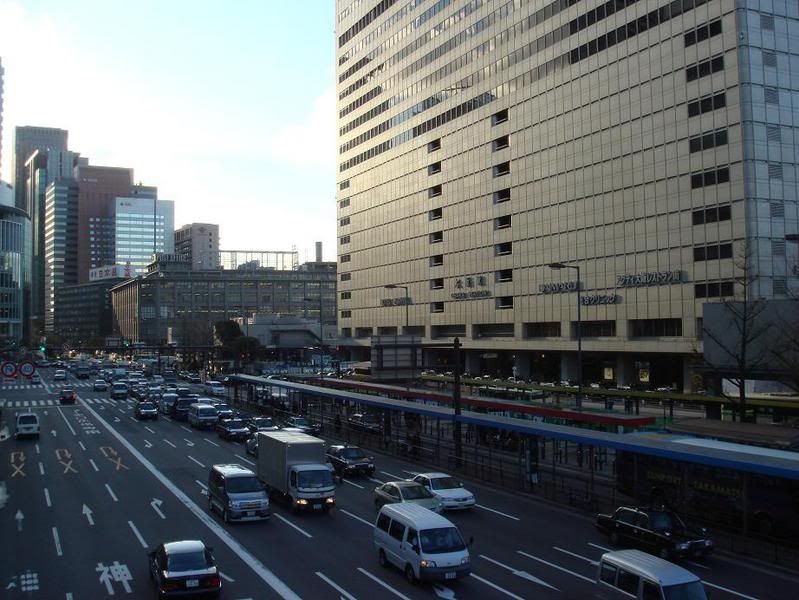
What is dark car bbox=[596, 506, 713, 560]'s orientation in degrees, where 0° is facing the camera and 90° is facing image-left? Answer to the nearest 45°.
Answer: approximately 315°

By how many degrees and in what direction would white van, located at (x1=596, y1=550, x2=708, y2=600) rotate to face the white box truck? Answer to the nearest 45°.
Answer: approximately 180°

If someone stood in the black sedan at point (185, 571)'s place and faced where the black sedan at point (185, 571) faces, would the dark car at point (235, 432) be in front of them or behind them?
in front

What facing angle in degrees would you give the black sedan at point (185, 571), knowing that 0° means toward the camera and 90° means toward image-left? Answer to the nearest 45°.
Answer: approximately 180°

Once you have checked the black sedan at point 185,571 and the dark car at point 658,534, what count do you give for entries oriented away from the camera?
1

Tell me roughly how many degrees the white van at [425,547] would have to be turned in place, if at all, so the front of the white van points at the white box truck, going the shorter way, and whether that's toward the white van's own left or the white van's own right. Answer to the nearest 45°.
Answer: approximately 180°

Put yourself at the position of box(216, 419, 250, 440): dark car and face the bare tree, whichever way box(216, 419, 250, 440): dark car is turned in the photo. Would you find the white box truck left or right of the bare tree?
right

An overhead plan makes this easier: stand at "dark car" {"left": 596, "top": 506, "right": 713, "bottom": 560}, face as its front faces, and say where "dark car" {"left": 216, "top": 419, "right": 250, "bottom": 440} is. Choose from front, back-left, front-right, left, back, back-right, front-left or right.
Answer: back

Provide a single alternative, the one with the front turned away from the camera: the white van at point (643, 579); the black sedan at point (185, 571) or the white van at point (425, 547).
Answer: the black sedan

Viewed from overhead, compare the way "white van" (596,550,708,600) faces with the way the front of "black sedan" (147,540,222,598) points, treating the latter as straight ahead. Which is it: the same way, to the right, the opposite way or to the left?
the opposite way

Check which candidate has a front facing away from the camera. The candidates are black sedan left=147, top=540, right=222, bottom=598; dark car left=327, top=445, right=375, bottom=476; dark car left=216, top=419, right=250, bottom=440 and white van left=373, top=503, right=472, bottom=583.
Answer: the black sedan

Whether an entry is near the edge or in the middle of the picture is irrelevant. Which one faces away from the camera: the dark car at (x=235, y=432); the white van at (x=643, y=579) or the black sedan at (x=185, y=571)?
the black sedan

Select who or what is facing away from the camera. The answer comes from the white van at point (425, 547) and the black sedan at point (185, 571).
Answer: the black sedan

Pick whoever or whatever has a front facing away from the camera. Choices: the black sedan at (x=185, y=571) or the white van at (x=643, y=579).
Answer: the black sedan

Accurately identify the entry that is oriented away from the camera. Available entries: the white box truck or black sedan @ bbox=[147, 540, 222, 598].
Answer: the black sedan

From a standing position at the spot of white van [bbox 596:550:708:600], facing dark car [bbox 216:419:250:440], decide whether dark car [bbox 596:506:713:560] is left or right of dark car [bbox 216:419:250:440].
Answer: right
